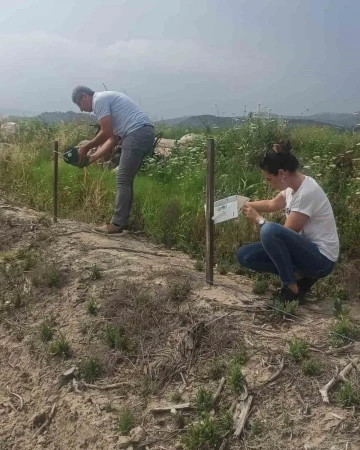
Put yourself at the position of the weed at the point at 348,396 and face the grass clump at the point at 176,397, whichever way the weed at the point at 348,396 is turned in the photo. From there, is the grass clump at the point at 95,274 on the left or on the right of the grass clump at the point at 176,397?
right

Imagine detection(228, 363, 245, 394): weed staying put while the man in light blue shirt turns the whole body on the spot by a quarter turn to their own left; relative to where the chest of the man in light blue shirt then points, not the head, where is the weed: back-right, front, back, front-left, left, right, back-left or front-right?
front

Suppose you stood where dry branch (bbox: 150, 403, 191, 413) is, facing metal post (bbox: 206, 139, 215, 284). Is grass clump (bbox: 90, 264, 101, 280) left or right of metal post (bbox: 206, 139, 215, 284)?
left

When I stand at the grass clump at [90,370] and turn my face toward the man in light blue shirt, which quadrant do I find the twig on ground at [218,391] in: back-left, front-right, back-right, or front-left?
back-right

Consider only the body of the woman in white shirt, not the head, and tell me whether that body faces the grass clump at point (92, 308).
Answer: yes

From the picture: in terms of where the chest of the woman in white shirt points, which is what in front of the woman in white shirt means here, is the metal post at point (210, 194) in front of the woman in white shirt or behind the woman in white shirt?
in front

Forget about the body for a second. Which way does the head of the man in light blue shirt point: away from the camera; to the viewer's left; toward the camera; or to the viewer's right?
to the viewer's left

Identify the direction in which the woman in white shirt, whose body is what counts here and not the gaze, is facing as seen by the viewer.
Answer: to the viewer's left

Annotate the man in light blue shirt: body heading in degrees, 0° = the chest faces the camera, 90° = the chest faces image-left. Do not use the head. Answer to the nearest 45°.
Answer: approximately 90°

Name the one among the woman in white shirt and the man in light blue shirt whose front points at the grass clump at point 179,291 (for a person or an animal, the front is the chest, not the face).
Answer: the woman in white shirt

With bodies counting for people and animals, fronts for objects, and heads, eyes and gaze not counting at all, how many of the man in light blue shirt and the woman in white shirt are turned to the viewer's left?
2

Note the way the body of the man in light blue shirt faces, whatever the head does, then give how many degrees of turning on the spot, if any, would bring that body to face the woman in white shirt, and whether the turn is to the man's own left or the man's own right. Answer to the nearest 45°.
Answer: approximately 135° to the man's own left
